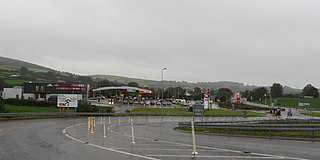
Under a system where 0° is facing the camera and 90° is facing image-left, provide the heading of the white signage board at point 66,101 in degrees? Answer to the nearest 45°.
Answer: approximately 0°
